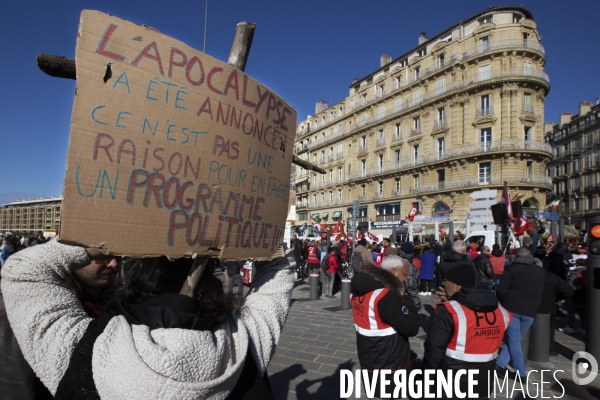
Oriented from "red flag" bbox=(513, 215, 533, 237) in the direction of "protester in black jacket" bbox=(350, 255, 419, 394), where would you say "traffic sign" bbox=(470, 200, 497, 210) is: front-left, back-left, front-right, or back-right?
back-right

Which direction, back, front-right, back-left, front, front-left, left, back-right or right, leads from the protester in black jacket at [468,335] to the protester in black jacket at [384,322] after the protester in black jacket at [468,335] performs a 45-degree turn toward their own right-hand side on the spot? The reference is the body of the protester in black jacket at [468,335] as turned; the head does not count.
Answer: left

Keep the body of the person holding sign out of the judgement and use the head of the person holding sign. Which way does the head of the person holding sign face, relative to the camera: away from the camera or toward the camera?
away from the camera

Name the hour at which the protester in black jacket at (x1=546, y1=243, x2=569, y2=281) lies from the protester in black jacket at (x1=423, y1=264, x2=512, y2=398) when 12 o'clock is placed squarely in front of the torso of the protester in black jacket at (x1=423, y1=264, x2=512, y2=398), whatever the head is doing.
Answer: the protester in black jacket at (x1=546, y1=243, x2=569, y2=281) is roughly at 2 o'clock from the protester in black jacket at (x1=423, y1=264, x2=512, y2=398).

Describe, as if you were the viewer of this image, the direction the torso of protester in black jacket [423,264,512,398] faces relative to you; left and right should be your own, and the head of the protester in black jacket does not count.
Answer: facing away from the viewer and to the left of the viewer

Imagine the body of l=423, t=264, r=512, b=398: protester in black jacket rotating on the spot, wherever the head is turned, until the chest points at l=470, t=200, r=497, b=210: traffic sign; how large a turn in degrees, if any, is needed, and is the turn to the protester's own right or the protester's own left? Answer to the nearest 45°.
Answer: approximately 45° to the protester's own right

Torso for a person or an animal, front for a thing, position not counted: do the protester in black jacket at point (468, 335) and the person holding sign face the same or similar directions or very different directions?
same or similar directions

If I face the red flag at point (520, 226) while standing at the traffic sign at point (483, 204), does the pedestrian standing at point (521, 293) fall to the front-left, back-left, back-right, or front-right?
front-right

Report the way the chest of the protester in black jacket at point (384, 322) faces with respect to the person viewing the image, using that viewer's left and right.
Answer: facing away from the viewer and to the right of the viewer

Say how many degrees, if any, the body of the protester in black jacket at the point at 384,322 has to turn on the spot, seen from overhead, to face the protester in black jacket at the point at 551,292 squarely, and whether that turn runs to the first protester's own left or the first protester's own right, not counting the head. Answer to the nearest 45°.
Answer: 0° — they already face them

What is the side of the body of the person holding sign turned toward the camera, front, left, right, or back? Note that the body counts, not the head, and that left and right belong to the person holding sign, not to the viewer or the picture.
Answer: back
